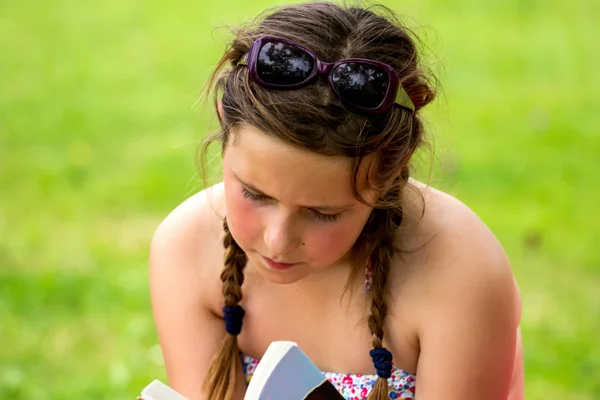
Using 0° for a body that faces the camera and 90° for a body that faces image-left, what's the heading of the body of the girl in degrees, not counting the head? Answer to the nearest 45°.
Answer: approximately 0°
